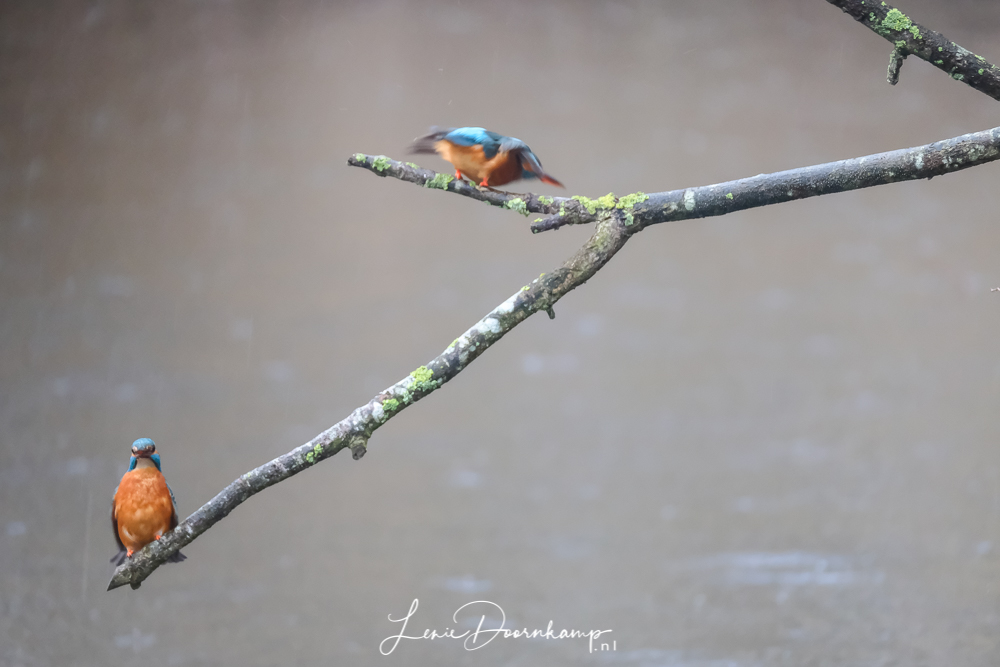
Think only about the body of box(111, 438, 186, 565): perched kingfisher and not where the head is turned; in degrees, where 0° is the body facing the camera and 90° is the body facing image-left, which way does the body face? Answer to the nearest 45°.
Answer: approximately 0°

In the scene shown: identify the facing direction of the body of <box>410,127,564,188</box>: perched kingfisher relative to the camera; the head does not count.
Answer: to the viewer's right

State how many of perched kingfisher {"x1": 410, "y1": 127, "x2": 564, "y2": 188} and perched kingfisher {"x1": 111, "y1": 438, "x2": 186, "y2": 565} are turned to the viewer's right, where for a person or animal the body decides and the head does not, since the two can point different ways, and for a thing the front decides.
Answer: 1
